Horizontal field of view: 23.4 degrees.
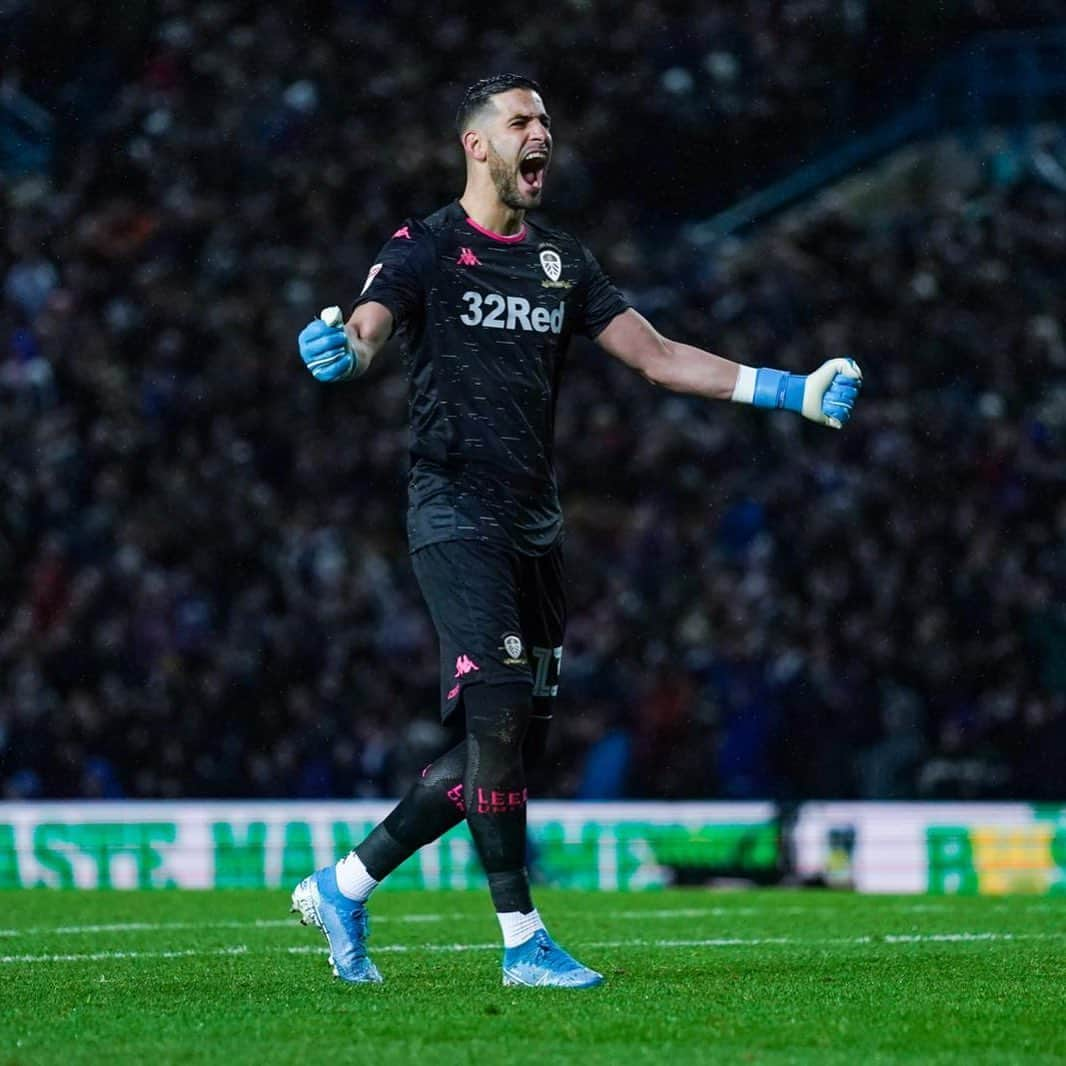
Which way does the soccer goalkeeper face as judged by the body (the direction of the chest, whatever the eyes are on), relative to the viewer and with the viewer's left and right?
facing the viewer and to the right of the viewer
